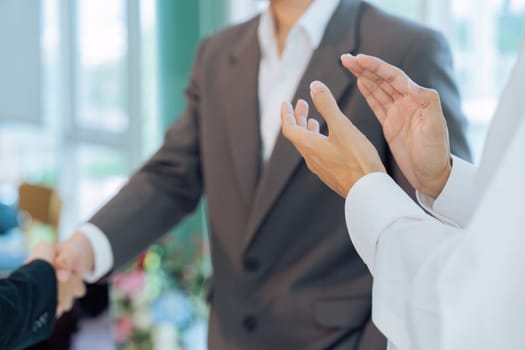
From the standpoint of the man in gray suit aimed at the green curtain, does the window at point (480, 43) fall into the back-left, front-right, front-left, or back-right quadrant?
front-right

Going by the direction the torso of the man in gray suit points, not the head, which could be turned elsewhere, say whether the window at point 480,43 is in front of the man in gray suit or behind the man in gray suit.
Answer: behind

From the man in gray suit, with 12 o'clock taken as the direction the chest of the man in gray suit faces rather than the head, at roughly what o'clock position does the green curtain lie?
The green curtain is roughly at 4 o'clock from the man in gray suit.

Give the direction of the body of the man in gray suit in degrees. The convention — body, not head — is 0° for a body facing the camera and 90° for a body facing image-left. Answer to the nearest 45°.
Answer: approximately 45°

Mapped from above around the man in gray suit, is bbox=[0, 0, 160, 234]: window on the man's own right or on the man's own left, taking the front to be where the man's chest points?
on the man's own right
